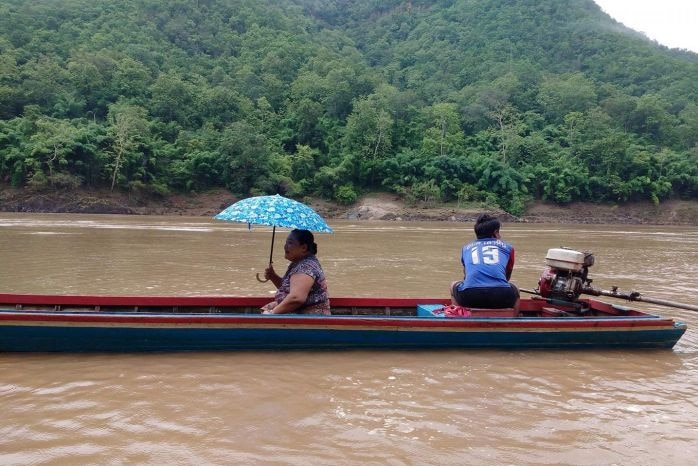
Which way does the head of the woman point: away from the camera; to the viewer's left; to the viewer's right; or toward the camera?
to the viewer's left

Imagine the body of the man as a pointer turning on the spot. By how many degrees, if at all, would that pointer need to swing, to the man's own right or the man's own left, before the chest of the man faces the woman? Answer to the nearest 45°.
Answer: approximately 135° to the man's own left

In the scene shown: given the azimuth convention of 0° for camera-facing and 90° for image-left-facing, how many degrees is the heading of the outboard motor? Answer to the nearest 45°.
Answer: approximately 90°

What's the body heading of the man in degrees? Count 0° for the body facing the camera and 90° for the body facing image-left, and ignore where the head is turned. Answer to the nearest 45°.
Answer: approximately 180°

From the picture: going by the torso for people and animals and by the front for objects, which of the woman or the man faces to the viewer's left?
the woman

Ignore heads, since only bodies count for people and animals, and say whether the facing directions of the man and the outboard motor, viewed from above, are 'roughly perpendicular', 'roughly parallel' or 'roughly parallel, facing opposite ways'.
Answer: roughly perpendicular

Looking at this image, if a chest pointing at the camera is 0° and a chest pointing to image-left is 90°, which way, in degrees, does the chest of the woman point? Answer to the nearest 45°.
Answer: approximately 90°

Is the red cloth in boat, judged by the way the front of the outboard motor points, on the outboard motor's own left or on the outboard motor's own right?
on the outboard motor's own left

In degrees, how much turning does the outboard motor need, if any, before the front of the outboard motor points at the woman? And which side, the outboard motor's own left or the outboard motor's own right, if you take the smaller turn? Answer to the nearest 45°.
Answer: approximately 45° to the outboard motor's own left

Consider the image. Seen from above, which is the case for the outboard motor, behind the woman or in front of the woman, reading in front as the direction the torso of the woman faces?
behind

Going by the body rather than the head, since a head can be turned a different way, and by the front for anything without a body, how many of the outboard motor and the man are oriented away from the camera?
1

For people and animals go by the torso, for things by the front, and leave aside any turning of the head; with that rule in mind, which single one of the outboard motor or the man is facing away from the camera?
the man

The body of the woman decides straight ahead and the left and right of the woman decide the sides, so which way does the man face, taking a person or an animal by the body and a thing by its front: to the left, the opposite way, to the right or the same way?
to the right
